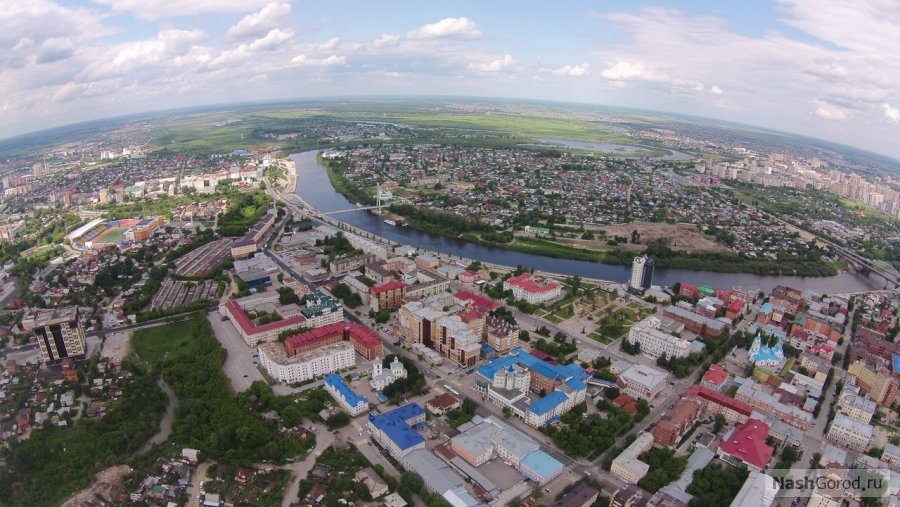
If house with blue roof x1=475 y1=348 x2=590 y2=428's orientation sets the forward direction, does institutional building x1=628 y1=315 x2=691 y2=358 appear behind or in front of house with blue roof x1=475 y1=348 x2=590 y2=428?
behind

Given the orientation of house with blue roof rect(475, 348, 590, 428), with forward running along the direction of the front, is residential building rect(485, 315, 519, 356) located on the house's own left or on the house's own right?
on the house's own right

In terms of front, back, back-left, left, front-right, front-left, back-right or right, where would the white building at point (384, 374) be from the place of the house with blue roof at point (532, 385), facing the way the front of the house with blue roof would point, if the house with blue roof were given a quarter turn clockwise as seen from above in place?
front-left

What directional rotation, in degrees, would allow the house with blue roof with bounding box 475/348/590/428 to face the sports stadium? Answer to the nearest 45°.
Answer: approximately 90° to its right

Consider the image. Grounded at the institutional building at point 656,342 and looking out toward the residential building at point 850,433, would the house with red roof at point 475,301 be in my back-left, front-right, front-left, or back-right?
back-right

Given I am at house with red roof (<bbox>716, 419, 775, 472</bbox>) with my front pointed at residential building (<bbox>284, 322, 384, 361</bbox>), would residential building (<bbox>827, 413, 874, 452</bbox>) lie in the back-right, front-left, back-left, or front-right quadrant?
back-right

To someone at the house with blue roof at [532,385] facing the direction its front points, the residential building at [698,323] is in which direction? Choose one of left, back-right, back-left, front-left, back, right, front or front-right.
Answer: back

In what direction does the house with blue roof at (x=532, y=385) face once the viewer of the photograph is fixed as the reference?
facing the viewer and to the left of the viewer

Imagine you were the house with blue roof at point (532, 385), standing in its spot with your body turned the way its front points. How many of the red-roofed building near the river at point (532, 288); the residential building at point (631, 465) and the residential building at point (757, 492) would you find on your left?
2

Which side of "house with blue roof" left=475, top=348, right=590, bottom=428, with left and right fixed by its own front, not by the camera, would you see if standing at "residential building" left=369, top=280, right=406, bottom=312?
right

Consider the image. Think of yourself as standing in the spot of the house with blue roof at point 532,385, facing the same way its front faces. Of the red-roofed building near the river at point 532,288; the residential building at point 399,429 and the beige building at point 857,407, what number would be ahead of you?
1

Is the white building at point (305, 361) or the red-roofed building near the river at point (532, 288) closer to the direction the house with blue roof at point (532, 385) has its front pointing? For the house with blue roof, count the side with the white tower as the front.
the white building

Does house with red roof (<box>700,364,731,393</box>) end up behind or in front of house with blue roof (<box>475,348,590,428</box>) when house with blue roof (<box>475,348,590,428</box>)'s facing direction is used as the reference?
behind

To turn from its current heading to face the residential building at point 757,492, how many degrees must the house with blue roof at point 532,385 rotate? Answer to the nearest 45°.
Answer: approximately 90° to its left

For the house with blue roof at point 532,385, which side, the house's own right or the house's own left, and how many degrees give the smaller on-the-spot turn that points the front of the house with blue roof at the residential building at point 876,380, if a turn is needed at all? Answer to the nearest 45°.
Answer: approximately 135° to the house's own left
